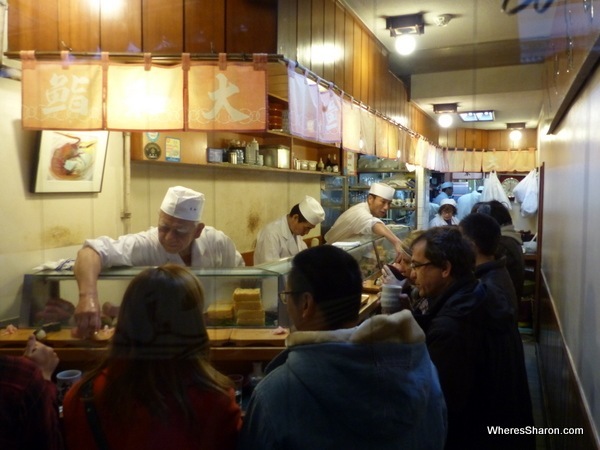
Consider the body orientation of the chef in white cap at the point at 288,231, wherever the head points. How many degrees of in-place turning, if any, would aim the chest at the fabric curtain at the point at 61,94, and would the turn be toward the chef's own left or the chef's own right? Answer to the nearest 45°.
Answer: approximately 90° to the chef's own right

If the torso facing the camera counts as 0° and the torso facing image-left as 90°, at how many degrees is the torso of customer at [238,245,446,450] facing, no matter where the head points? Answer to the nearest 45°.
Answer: approximately 135°

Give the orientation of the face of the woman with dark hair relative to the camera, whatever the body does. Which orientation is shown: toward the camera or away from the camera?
away from the camera

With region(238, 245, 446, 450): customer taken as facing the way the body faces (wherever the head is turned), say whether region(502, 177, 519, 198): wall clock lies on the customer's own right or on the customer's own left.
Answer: on the customer's own right

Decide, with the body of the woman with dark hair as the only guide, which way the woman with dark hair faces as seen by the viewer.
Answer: away from the camera

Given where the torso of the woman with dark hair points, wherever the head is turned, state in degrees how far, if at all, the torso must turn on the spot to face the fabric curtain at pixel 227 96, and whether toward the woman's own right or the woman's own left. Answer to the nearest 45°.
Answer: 0° — they already face it

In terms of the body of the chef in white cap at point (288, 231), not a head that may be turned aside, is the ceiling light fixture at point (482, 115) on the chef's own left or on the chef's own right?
on the chef's own left

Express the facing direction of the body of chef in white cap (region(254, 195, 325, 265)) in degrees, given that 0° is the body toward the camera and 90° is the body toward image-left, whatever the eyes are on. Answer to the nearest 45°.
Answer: approximately 315°

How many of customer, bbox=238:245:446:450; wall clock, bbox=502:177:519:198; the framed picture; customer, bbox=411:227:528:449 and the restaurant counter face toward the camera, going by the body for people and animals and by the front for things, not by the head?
3

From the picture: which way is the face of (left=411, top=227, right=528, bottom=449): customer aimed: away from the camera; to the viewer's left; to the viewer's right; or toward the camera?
to the viewer's left
